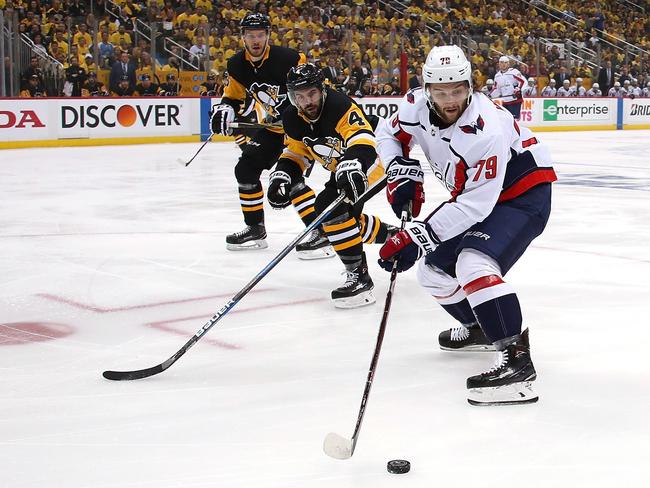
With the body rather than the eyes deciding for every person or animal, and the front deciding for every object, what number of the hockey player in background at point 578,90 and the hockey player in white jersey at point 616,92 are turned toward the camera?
2

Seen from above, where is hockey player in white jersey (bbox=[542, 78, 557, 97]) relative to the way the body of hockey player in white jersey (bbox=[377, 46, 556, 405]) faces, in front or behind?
behind

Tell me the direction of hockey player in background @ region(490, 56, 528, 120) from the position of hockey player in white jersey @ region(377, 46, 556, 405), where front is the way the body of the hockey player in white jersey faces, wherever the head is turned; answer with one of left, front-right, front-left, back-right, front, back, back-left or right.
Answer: back-right

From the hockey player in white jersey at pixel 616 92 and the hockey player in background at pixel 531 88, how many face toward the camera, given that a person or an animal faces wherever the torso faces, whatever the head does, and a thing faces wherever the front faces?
2
